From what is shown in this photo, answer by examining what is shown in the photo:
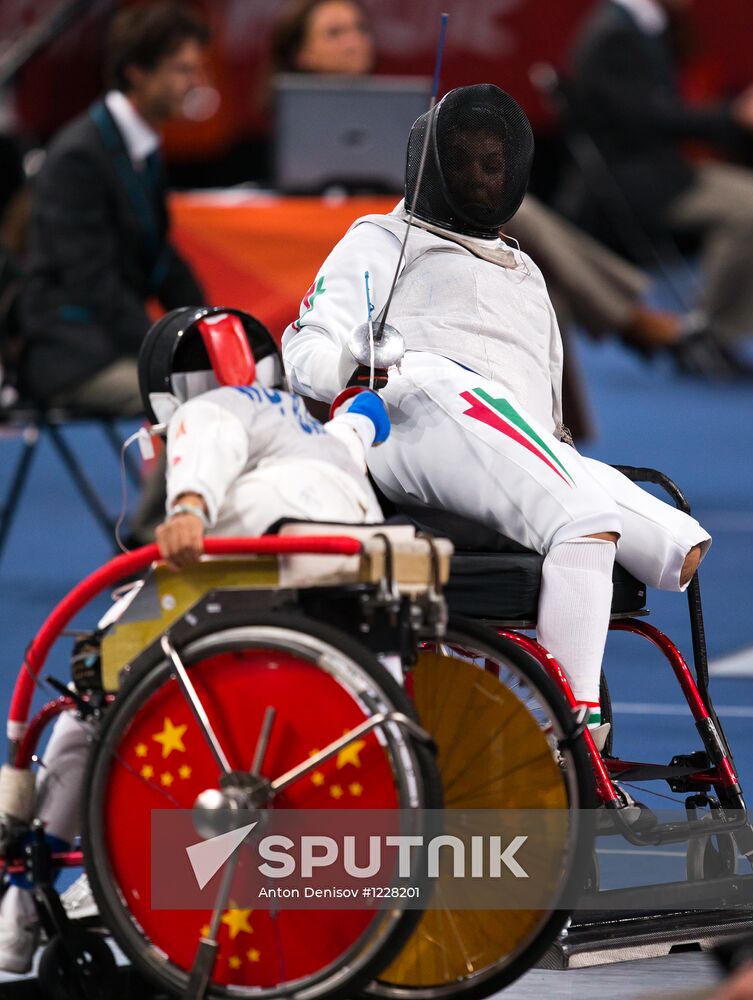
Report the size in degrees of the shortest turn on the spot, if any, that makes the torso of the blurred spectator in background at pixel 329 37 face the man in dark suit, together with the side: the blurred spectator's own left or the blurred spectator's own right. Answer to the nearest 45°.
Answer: approximately 90° to the blurred spectator's own right

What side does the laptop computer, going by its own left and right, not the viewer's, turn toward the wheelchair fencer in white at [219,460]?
back

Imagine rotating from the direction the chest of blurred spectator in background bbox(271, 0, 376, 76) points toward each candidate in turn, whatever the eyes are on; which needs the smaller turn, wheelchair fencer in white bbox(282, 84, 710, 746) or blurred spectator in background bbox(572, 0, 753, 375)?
the wheelchair fencer in white

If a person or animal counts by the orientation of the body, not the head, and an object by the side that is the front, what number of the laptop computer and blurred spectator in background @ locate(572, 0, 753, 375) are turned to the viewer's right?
1

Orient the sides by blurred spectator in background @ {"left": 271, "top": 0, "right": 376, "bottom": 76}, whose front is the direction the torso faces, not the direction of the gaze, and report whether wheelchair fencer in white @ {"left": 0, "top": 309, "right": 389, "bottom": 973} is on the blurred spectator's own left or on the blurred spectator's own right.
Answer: on the blurred spectator's own right

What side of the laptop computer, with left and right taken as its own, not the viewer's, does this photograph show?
back

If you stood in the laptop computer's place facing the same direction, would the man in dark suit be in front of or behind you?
behind

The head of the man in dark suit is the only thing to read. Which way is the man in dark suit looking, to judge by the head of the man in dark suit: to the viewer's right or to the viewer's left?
to the viewer's right

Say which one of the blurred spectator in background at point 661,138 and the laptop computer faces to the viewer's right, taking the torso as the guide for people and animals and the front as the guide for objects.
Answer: the blurred spectator in background

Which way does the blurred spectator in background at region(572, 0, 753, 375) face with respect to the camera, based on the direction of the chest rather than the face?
to the viewer's right
